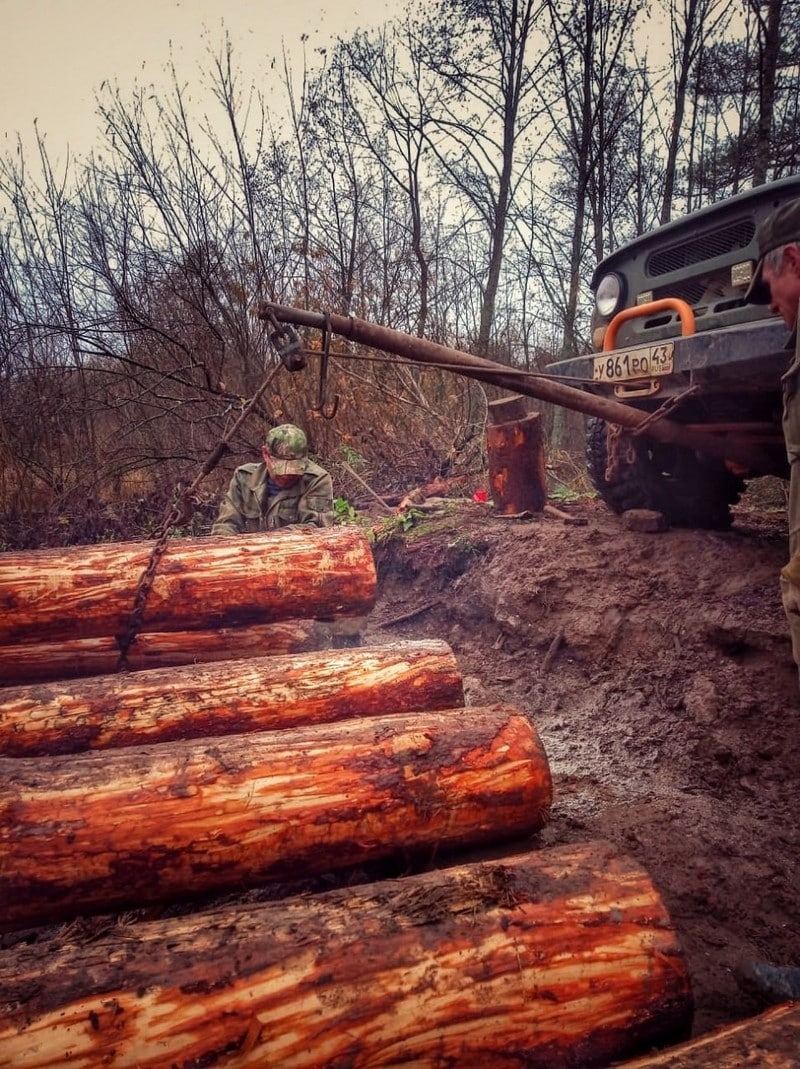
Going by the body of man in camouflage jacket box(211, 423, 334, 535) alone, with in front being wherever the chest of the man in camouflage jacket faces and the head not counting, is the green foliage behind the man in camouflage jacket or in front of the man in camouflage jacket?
behind

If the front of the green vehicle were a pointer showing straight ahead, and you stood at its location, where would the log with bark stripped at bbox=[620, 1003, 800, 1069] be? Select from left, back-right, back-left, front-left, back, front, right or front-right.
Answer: front-left

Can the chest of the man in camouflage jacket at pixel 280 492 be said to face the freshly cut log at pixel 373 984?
yes

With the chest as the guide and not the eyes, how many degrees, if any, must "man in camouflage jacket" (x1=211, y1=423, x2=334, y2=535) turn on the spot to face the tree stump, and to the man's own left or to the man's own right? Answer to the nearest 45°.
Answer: approximately 90° to the man's own left

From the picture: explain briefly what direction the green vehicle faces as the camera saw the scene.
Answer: facing the viewer and to the left of the viewer

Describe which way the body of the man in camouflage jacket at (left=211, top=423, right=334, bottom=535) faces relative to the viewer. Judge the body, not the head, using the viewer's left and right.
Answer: facing the viewer
